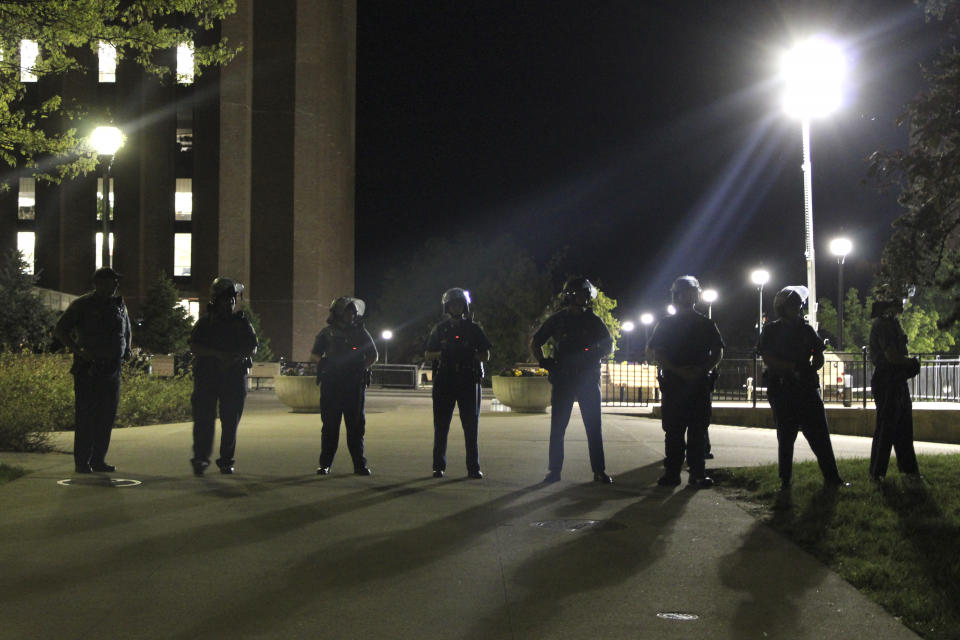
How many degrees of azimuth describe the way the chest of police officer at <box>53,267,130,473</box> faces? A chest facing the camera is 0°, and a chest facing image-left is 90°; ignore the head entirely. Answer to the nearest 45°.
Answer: approximately 315°

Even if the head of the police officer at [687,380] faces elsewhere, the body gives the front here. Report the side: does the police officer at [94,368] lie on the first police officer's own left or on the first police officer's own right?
on the first police officer's own right

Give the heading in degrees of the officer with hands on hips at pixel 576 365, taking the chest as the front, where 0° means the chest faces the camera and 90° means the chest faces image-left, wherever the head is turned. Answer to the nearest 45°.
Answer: approximately 0°

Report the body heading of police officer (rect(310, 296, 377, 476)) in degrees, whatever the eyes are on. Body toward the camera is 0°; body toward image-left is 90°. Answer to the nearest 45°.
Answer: approximately 0°

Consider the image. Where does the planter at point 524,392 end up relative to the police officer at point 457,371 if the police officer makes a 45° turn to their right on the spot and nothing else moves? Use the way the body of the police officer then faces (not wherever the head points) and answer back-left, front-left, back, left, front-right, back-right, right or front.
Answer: back-right

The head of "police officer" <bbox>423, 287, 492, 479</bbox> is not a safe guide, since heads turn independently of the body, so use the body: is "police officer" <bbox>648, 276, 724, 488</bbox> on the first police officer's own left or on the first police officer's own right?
on the first police officer's own left

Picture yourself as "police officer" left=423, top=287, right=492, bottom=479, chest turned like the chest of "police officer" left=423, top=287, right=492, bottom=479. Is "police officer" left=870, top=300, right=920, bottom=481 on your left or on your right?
on your left
